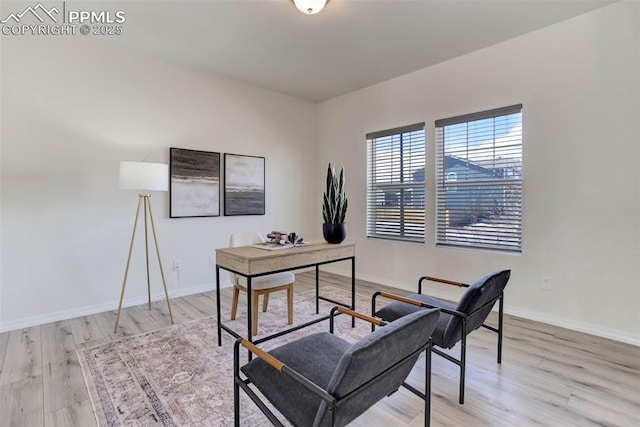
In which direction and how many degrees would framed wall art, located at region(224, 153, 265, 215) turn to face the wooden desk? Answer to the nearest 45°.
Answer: approximately 45° to its right

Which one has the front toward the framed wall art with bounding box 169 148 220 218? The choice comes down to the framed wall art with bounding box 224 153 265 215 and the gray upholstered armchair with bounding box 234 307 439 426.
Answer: the gray upholstered armchair

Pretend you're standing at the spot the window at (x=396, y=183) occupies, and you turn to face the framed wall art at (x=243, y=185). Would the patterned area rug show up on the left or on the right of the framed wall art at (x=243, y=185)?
left

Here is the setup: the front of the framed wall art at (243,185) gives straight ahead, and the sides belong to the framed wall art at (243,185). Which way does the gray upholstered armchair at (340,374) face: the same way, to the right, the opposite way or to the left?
the opposite way

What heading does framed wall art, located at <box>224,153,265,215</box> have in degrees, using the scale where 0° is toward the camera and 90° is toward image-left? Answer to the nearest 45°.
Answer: approximately 315°

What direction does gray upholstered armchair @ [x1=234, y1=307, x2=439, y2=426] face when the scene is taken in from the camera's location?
facing away from the viewer and to the left of the viewer

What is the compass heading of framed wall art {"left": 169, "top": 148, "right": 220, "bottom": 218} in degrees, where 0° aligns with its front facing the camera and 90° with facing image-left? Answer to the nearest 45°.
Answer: approximately 315°
